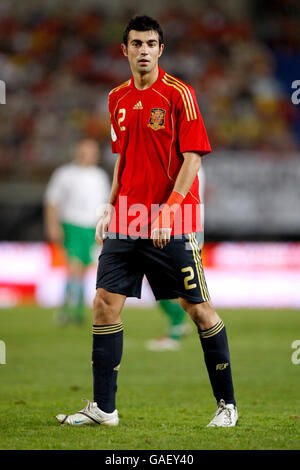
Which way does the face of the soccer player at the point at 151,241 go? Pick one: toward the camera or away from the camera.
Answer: toward the camera

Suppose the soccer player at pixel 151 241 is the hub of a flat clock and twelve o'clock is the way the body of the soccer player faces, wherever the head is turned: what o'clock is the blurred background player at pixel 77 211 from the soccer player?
The blurred background player is roughly at 4 o'clock from the soccer player.

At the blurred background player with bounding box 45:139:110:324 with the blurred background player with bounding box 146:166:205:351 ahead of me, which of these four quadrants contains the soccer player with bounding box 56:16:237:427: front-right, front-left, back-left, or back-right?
front-right

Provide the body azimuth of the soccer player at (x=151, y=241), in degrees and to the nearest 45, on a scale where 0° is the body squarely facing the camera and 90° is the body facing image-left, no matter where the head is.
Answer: approximately 45°
